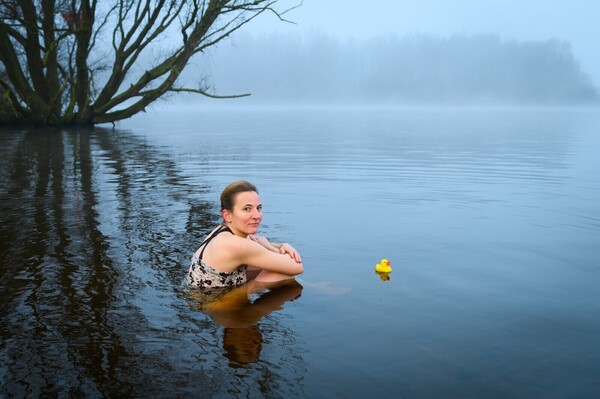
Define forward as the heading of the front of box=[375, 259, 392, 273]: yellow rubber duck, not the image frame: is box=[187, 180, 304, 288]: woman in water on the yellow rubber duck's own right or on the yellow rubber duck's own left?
on the yellow rubber duck's own right

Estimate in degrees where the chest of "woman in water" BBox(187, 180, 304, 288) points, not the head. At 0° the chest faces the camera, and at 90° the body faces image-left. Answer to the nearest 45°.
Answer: approximately 270°

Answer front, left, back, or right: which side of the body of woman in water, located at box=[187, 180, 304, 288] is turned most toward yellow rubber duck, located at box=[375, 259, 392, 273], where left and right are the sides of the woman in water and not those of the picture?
front
